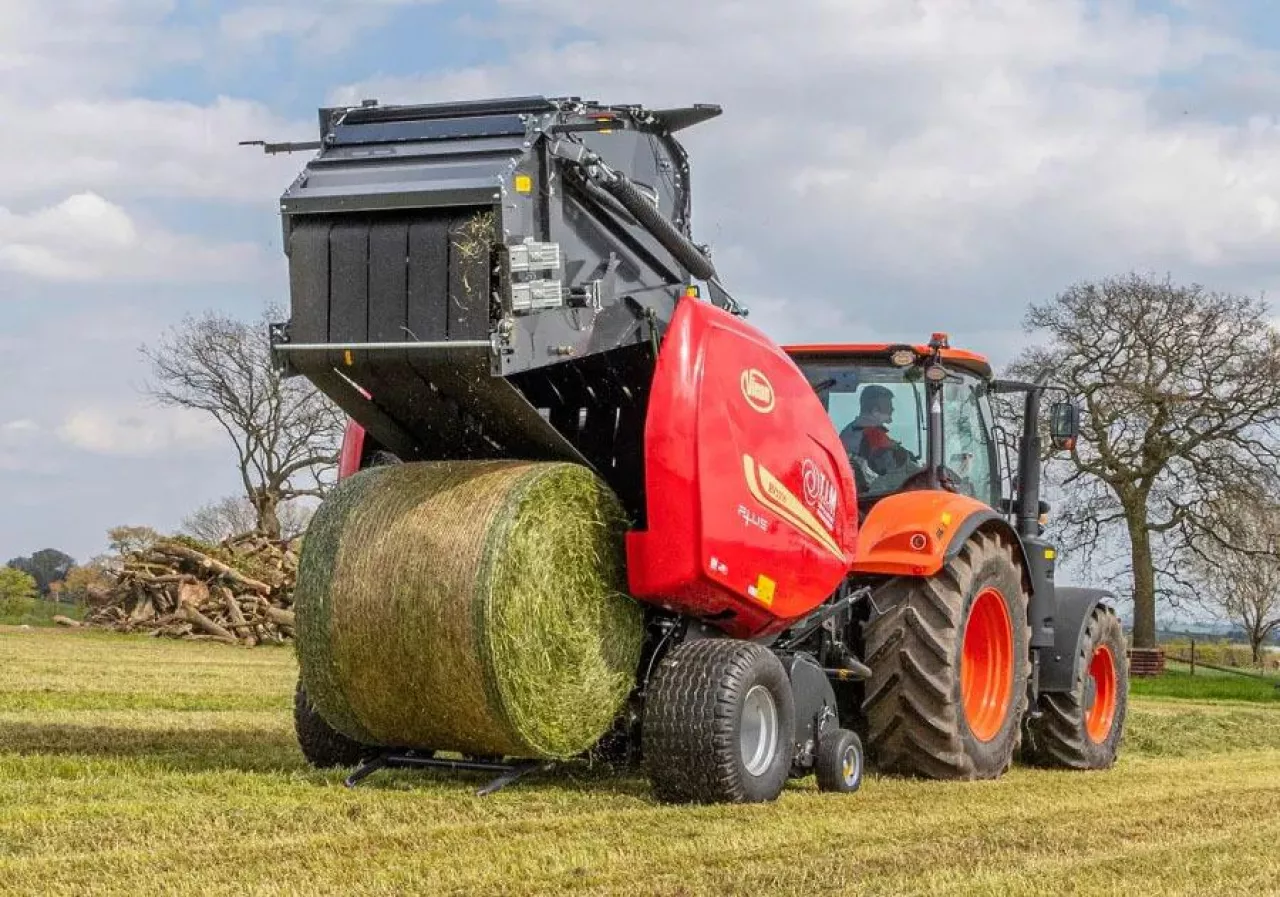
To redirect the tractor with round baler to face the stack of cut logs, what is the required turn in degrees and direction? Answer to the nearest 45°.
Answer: approximately 45° to its left

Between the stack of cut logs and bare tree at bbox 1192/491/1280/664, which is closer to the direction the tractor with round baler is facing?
the bare tree

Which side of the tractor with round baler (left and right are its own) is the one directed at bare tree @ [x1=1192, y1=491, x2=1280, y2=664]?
front

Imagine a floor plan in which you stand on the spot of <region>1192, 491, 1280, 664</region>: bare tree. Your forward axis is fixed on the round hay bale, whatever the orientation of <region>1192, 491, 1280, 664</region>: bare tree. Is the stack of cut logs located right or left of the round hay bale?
right

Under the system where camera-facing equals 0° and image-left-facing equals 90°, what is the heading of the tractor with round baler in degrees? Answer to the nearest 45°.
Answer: approximately 225°
